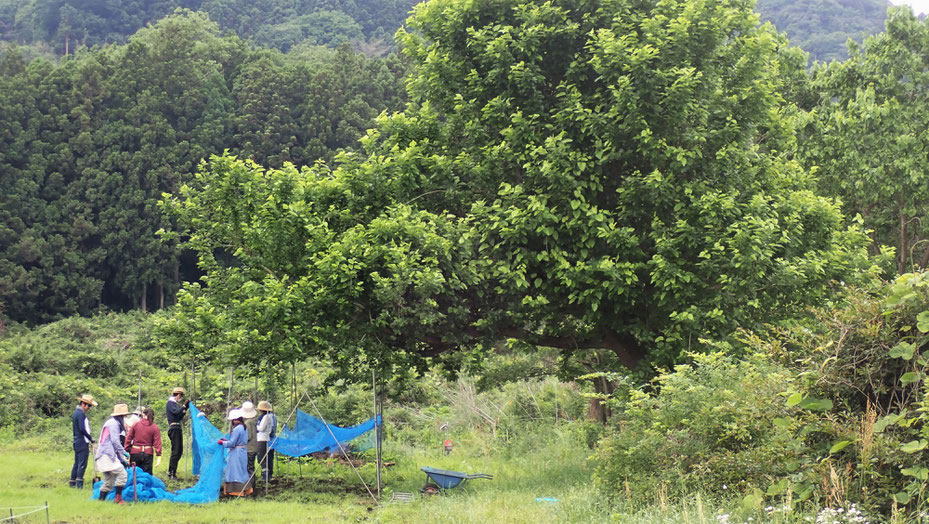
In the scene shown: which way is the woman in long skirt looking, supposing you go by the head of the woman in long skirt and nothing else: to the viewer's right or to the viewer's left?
to the viewer's left

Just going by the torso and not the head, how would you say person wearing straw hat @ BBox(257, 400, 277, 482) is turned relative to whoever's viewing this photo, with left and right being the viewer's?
facing to the left of the viewer

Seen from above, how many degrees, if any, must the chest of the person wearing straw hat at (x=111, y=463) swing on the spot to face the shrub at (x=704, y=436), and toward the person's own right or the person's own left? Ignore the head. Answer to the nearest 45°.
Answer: approximately 45° to the person's own right

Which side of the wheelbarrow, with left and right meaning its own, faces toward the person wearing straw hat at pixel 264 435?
front

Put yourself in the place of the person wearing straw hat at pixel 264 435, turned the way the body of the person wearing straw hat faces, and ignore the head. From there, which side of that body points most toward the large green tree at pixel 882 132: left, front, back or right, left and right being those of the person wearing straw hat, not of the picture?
back

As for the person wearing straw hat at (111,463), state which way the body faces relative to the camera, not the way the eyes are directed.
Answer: to the viewer's right

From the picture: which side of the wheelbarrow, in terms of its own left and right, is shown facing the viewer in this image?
left

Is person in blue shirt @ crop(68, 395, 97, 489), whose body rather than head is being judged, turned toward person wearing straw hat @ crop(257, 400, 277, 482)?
yes

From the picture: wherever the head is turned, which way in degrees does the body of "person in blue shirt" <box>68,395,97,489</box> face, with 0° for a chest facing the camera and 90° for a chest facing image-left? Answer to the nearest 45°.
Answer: approximately 270°

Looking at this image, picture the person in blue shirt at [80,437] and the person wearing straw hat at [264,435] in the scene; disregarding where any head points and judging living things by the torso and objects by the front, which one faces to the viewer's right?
the person in blue shirt

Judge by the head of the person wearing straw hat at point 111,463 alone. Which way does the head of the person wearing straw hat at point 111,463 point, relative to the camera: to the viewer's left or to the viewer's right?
to the viewer's right

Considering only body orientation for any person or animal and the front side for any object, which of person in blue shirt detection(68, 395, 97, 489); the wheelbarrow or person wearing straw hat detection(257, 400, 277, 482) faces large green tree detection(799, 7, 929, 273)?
the person in blue shirt

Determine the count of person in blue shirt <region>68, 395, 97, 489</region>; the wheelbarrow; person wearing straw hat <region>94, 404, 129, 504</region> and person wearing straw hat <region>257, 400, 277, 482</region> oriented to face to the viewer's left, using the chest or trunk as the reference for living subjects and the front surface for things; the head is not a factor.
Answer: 2

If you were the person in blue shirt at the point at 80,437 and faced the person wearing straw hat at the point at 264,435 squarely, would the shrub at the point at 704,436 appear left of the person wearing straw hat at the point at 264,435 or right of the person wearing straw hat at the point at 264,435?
right
